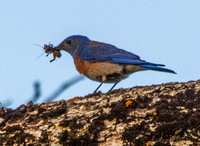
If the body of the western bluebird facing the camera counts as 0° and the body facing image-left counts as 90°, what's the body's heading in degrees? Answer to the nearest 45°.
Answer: approximately 90°
